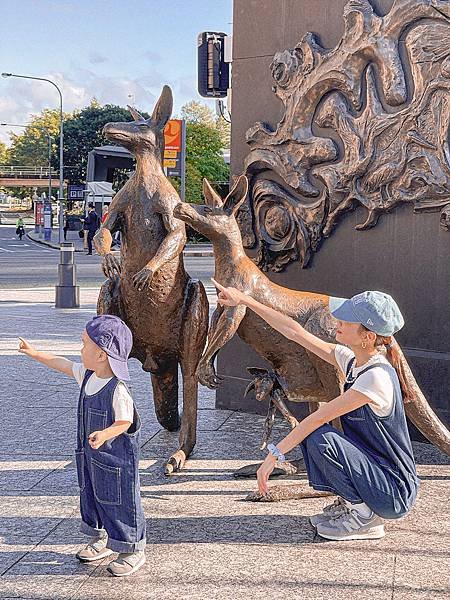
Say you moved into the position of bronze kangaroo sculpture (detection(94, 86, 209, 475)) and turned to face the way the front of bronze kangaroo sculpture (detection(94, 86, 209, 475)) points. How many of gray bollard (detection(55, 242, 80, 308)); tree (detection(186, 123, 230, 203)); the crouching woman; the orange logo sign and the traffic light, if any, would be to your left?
1

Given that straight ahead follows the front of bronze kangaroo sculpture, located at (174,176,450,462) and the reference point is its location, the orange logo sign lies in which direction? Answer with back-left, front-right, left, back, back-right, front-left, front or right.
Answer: right

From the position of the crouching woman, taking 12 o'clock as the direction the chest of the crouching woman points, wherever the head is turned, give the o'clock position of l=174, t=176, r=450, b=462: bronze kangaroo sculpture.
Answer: The bronze kangaroo sculpture is roughly at 2 o'clock from the crouching woman.

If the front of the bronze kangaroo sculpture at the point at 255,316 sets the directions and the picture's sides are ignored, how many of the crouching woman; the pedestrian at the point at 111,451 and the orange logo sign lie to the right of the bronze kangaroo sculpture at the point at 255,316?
1

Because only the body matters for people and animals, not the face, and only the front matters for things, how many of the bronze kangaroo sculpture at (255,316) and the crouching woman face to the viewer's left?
2

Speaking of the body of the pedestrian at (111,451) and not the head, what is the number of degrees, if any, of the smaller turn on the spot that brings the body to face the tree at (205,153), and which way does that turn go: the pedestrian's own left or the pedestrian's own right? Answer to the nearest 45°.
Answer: approximately 135° to the pedestrian's own right

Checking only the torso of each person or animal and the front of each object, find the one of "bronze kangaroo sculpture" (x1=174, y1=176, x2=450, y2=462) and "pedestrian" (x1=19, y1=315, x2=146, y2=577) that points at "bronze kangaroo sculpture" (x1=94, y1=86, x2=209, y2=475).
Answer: "bronze kangaroo sculpture" (x1=174, y1=176, x2=450, y2=462)

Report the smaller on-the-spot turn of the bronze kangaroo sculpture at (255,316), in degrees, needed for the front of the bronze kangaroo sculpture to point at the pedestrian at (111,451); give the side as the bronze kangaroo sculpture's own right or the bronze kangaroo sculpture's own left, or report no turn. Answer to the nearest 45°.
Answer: approximately 90° to the bronze kangaroo sculpture's own left

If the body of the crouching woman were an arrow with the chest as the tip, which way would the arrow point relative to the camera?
to the viewer's left

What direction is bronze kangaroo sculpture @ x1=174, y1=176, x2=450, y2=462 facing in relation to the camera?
to the viewer's left

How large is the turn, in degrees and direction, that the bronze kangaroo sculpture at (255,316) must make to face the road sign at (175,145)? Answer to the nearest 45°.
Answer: approximately 90° to its right

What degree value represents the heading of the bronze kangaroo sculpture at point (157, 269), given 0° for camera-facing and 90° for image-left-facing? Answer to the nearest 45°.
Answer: approximately 45°

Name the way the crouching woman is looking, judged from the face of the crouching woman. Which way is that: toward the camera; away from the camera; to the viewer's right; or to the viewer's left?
to the viewer's left

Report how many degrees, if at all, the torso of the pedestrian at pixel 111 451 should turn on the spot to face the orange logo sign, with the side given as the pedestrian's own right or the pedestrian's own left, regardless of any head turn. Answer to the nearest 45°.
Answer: approximately 135° to the pedestrian's own right

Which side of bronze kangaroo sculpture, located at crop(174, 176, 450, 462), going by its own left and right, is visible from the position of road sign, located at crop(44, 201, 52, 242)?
right

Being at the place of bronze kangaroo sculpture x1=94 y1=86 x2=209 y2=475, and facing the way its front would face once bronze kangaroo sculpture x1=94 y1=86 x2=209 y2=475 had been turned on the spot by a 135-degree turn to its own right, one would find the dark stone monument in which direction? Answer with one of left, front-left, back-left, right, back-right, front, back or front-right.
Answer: front-right

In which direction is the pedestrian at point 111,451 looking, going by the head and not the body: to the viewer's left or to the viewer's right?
to the viewer's left
